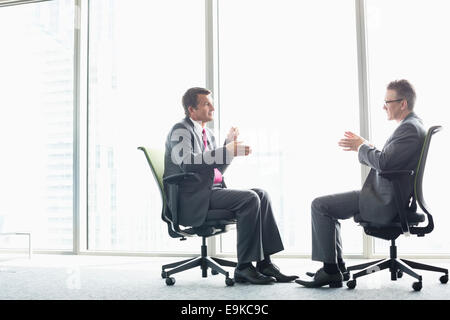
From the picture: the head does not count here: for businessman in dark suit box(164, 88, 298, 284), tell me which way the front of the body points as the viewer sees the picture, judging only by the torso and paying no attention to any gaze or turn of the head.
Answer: to the viewer's right

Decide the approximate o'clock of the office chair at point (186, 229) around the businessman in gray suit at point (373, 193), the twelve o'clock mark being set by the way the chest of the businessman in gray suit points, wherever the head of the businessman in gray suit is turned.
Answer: The office chair is roughly at 12 o'clock from the businessman in gray suit.

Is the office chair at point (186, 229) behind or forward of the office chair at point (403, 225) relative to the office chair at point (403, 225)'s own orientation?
forward

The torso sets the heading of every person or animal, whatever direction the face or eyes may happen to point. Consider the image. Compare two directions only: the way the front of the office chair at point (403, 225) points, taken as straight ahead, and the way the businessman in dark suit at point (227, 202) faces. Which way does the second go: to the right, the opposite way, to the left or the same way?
the opposite way

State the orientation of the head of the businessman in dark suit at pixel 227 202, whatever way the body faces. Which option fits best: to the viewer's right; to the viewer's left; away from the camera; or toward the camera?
to the viewer's right

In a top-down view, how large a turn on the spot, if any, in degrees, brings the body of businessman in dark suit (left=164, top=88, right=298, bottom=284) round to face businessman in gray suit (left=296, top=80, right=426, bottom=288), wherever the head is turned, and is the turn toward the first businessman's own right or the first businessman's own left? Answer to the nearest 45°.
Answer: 0° — they already face them

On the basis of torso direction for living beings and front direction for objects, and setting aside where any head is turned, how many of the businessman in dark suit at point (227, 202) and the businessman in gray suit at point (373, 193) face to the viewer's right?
1

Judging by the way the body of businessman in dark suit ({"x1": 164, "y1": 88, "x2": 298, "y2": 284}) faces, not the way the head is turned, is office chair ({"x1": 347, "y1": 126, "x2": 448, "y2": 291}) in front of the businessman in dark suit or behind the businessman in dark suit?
in front

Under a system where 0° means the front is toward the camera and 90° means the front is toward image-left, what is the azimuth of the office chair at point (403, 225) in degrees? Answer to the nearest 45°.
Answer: approximately 90°

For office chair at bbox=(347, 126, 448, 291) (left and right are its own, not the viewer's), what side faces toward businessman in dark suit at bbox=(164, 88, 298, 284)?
front

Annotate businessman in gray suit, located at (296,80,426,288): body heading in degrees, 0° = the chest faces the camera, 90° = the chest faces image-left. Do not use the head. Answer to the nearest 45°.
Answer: approximately 90°

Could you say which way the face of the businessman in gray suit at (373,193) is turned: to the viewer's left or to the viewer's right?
to the viewer's left

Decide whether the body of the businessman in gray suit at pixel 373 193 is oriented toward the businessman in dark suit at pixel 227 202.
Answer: yes
